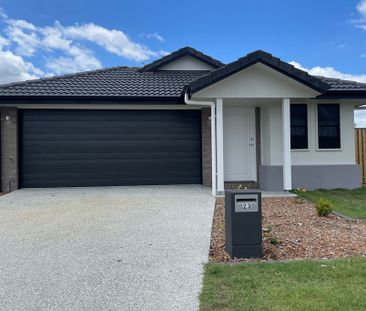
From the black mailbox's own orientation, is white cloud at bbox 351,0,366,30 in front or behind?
behind

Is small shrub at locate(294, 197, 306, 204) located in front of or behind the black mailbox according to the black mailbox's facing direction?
behind

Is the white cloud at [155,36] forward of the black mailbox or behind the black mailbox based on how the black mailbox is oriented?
behind

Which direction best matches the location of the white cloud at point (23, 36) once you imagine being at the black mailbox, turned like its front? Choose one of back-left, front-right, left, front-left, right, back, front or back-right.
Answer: back-right

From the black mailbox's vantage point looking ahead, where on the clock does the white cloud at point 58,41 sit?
The white cloud is roughly at 5 o'clock from the black mailbox.

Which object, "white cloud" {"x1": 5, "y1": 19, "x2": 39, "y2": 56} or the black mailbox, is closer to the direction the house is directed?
the black mailbox

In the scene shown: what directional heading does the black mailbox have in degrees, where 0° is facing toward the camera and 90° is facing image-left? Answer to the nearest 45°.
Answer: approximately 0°

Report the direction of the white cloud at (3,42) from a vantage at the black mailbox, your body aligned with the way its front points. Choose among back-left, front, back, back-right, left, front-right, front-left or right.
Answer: back-right

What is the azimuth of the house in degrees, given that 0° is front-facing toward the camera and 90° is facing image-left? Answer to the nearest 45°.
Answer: approximately 0°

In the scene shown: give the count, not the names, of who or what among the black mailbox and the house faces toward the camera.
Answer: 2

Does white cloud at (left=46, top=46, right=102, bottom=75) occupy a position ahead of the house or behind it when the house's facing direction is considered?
behind
